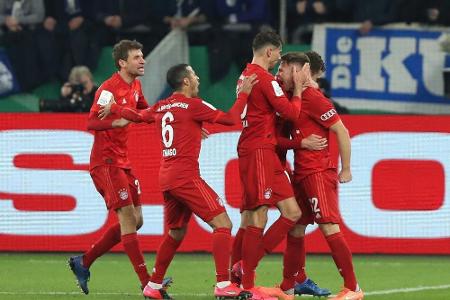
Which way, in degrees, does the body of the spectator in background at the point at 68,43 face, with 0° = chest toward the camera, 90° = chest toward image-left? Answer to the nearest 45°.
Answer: approximately 0°

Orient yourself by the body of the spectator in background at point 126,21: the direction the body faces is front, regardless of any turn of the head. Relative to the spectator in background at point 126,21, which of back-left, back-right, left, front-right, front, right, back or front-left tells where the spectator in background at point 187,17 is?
left

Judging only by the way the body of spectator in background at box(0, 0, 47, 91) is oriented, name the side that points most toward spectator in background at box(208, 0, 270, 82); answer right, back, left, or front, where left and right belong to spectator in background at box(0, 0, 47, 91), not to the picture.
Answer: left

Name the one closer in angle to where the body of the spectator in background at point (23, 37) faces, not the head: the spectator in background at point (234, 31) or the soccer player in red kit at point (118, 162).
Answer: the soccer player in red kit

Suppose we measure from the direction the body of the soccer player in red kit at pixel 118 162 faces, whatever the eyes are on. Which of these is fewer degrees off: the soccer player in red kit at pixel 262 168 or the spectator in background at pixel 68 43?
the soccer player in red kit

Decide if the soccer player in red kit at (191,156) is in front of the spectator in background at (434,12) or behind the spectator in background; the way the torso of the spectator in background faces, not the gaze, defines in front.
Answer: in front

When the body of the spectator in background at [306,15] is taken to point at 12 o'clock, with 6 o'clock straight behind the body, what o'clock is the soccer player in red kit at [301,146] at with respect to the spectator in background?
The soccer player in red kit is roughly at 12 o'clock from the spectator in background.

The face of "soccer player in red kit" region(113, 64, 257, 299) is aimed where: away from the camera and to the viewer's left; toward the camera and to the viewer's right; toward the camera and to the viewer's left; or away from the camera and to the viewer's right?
away from the camera and to the viewer's right

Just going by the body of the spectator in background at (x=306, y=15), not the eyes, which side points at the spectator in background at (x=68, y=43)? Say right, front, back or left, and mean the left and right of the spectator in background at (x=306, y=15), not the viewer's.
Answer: right

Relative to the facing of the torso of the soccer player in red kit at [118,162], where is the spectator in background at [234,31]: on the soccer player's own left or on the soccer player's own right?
on the soccer player's own left
